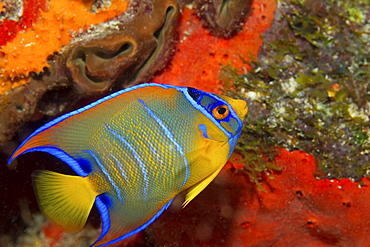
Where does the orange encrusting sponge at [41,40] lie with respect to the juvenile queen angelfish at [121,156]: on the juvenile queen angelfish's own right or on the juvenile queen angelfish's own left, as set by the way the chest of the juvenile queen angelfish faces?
on the juvenile queen angelfish's own left

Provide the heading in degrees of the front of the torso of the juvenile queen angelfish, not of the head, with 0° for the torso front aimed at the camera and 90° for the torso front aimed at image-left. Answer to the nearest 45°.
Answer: approximately 270°
